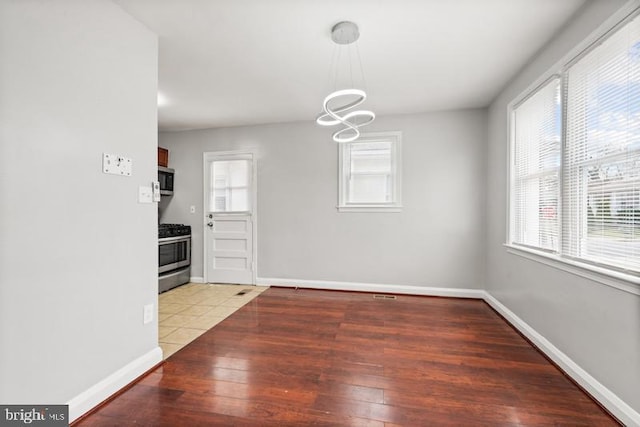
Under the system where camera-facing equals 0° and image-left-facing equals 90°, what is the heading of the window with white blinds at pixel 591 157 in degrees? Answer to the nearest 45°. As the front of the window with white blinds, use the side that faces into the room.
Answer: approximately 45°

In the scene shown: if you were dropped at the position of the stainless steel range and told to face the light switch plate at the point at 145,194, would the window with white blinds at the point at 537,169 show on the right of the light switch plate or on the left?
left

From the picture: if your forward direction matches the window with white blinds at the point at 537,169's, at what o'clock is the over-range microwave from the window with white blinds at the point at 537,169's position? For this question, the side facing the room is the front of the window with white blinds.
The over-range microwave is roughly at 1 o'clock from the window with white blinds.

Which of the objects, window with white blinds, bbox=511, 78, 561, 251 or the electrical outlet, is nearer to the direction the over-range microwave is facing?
the window with white blinds

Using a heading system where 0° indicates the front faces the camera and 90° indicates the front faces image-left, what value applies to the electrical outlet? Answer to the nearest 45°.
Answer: approximately 315°

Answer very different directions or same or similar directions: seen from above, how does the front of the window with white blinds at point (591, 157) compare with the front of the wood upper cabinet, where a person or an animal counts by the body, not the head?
very different directions

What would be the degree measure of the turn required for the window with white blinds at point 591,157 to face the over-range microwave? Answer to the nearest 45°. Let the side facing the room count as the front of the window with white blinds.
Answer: approximately 45° to its right

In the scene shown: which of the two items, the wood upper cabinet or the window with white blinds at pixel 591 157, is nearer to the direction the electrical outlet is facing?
the window with white blinds
